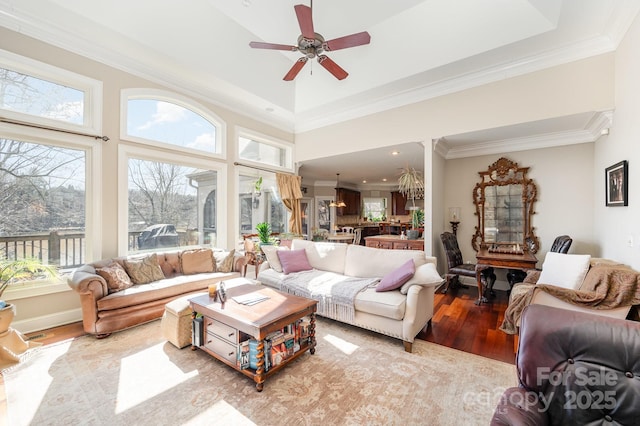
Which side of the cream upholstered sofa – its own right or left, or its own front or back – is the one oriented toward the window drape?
right

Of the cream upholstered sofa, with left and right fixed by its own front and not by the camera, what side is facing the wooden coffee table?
front

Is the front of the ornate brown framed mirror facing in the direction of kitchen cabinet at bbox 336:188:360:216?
no

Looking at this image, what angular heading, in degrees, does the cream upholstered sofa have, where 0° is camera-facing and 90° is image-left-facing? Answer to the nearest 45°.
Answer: approximately 45°

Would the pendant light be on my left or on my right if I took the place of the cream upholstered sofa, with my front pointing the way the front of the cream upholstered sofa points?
on my right

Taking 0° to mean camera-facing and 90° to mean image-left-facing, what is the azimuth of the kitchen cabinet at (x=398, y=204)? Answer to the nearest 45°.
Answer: approximately 0°

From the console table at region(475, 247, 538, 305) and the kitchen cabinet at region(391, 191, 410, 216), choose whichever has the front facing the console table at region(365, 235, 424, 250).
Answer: the kitchen cabinet

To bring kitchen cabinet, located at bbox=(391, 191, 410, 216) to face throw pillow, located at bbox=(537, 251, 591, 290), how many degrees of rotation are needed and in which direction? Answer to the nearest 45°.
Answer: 0° — it already faces it

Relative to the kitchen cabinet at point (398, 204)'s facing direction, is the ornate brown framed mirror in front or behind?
in front

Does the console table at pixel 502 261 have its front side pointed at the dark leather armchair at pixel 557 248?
no

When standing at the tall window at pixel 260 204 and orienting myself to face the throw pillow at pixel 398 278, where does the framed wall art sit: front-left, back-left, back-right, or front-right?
front-left

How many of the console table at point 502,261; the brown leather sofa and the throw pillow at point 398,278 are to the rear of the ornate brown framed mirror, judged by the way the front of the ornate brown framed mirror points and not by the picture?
0

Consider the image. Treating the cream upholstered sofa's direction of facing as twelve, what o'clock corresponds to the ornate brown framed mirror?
The ornate brown framed mirror is roughly at 6 o'clock from the cream upholstered sofa.

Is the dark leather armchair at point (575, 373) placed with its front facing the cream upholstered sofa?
no
